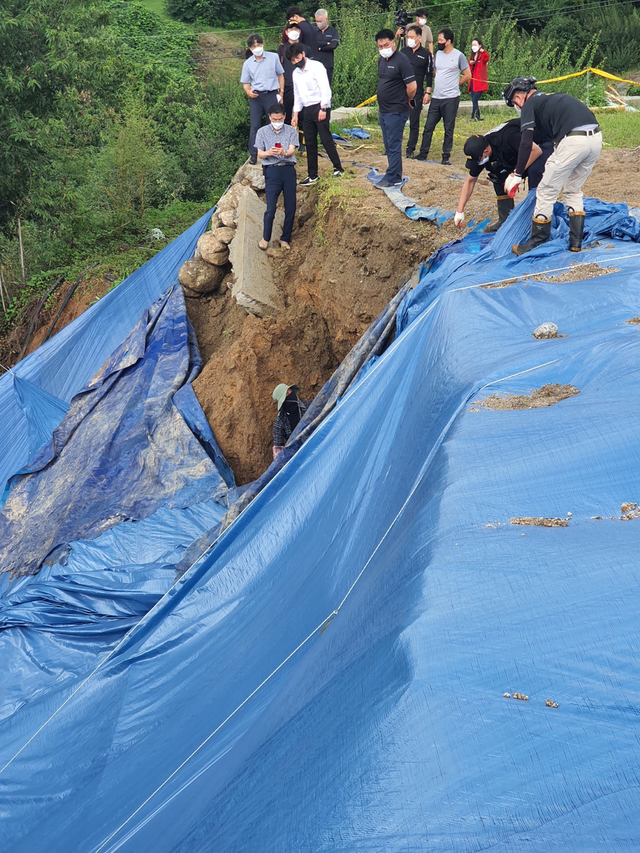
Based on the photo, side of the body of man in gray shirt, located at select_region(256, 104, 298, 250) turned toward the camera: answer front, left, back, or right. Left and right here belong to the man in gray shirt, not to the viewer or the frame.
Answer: front

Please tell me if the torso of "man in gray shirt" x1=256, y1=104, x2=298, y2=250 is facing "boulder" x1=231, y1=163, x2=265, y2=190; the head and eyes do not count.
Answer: no

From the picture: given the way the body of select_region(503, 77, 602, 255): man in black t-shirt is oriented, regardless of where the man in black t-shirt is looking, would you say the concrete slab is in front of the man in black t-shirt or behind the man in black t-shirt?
in front

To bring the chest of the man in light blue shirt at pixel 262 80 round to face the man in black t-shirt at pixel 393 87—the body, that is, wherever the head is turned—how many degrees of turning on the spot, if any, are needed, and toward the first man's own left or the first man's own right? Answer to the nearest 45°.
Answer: approximately 45° to the first man's own left

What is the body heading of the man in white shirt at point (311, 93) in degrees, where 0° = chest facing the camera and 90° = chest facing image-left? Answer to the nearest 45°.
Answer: approximately 45°

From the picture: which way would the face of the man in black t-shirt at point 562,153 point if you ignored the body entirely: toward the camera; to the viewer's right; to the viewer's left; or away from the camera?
to the viewer's left

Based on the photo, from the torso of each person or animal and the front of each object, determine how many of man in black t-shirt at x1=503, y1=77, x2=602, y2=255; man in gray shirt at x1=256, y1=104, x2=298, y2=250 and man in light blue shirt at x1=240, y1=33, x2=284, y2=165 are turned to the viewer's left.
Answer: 1

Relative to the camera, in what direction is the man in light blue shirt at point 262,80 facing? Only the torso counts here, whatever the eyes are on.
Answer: toward the camera

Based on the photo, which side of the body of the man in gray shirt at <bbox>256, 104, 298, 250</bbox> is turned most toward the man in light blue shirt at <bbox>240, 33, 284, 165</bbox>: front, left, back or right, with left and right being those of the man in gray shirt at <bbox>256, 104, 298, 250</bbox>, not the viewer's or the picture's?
back

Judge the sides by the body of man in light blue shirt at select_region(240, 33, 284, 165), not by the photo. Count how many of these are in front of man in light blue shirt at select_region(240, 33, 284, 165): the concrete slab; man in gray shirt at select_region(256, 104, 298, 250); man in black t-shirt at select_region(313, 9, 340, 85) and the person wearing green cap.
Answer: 3

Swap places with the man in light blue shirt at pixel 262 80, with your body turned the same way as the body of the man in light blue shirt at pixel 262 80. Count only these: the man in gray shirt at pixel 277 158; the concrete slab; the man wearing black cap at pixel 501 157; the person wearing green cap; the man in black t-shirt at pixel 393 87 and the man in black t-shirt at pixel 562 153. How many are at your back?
0

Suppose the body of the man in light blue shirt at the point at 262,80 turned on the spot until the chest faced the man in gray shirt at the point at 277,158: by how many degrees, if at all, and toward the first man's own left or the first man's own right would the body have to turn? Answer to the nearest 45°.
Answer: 0° — they already face them

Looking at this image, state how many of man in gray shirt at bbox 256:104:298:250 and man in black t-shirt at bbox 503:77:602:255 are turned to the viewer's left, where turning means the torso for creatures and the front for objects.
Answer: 1

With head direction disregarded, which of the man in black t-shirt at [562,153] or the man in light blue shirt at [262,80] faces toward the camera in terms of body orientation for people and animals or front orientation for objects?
the man in light blue shirt

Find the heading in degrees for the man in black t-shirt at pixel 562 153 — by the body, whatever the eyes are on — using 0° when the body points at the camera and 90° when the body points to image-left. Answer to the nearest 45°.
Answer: approximately 90°

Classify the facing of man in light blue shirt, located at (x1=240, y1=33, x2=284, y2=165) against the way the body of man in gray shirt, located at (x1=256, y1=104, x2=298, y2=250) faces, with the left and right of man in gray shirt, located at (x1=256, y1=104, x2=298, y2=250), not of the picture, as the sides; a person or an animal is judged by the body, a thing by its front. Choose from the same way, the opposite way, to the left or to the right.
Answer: the same way

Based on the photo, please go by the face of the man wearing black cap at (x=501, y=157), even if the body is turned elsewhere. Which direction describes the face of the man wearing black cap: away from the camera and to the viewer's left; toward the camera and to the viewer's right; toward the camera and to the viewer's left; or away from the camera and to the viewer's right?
toward the camera and to the viewer's left
